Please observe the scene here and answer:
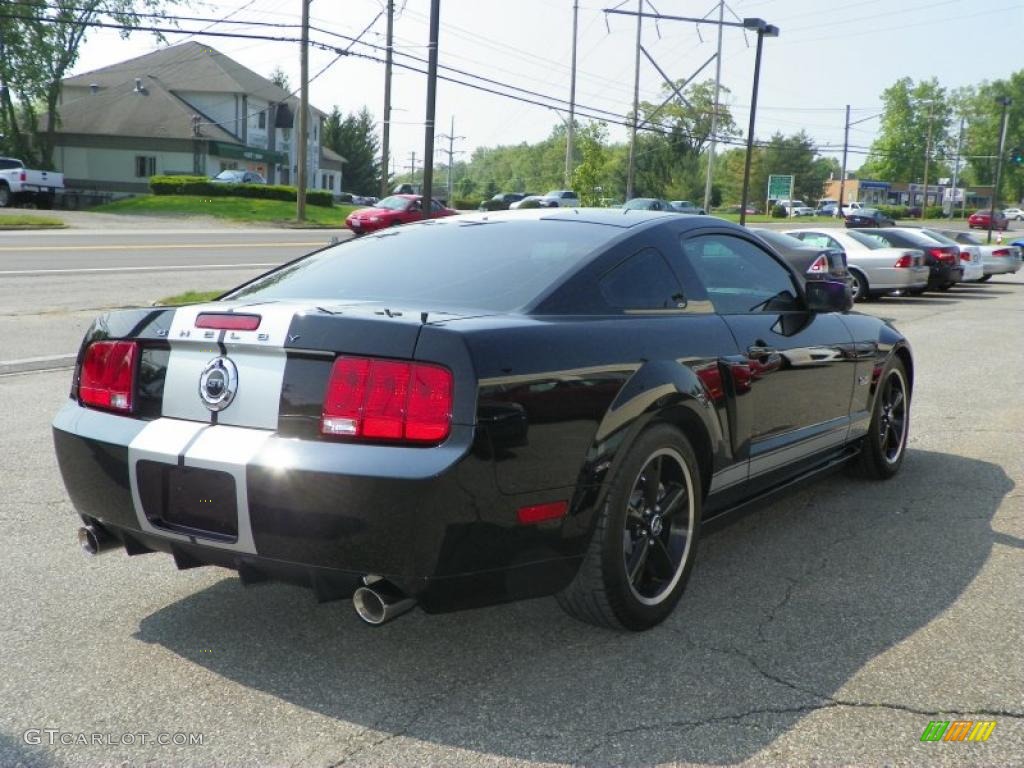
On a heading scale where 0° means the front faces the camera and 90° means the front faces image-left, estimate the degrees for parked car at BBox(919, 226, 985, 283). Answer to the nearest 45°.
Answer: approximately 135°

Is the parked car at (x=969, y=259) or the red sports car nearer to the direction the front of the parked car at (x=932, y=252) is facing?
the red sports car

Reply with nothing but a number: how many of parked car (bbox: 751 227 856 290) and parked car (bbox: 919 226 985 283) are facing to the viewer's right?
0

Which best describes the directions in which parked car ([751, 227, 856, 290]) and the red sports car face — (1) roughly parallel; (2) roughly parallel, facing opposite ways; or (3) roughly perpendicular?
roughly perpendicular

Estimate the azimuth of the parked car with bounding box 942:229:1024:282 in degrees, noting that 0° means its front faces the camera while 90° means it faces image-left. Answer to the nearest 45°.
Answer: approximately 135°

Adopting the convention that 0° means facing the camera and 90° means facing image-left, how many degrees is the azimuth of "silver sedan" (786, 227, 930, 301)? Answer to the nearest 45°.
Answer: approximately 135°

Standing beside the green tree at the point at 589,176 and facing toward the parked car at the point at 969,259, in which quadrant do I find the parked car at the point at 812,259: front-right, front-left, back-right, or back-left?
front-right

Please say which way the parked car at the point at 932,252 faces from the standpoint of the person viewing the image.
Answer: facing away from the viewer and to the left of the viewer

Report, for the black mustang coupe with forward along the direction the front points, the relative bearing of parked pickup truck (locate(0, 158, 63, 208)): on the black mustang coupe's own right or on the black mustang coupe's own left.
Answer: on the black mustang coupe's own left

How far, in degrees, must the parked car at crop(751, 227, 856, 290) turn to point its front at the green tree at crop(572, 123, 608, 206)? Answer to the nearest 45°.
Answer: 0° — it already faces it

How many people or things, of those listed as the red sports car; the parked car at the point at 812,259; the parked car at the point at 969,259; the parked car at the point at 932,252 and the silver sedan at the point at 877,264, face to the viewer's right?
0

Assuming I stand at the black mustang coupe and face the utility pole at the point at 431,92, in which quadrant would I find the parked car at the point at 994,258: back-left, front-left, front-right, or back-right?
front-right

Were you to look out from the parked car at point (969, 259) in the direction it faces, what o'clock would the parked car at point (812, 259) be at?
the parked car at point (812, 259) is roughly at 8 o'clock from the parked car at point (969, 259).

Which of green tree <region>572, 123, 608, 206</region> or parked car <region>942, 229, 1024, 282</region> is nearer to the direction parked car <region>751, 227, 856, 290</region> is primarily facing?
the green tree

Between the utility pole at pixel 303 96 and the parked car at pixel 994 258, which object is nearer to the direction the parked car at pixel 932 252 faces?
the utility pole

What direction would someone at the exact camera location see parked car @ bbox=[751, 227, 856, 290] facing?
facing away from the viewer and to the left of the viewer

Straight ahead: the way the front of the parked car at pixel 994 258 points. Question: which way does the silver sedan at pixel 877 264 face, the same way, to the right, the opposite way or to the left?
the same way

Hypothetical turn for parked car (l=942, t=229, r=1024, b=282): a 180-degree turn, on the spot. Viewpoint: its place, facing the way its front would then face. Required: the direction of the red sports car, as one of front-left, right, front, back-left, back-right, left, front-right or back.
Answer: back-right

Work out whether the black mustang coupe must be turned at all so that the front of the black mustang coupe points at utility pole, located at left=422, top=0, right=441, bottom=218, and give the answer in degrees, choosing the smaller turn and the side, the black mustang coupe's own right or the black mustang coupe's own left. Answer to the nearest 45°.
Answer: approximately 45° to the black mustang coupe's own left

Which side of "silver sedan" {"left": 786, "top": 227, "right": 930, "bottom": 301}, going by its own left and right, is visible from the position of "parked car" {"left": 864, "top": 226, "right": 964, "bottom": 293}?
right

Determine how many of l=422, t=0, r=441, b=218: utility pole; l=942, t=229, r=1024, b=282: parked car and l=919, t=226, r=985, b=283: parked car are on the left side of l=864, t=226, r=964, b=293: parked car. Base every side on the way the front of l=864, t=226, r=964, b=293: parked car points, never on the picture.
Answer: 1
